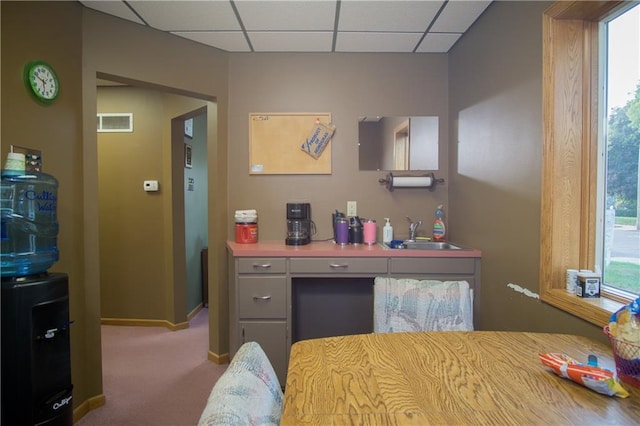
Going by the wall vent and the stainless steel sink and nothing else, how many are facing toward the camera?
2

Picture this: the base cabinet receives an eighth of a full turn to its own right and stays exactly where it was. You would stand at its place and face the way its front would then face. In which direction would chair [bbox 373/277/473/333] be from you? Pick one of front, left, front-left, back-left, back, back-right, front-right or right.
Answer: left

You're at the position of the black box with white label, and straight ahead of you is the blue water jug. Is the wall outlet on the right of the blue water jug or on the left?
right

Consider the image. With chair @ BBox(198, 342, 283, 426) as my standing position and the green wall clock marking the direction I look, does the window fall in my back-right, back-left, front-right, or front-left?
back-right

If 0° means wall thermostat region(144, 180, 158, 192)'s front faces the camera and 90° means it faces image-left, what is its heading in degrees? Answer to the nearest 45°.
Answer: approximately 0°

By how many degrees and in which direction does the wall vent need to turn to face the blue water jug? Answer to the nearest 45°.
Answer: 0° — it already faces it

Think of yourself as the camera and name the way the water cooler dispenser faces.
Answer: facing the viewer and to the right of the viewer

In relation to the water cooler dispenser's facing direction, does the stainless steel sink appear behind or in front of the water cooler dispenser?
in front

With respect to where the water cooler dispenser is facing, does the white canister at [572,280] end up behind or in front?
in front

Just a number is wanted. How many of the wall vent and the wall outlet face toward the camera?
2
